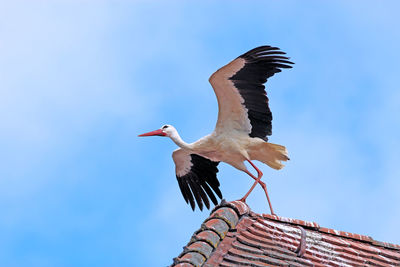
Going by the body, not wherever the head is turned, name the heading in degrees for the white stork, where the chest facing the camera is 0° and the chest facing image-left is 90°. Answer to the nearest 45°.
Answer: approximately 90°
